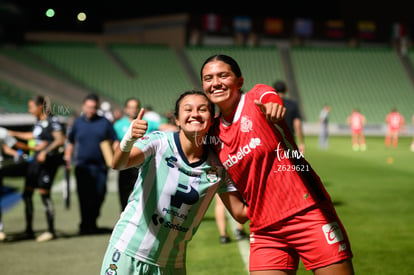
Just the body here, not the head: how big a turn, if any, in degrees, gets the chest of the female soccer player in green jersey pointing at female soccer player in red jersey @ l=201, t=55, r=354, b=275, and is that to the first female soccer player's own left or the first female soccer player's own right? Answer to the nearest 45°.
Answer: approximately 90° to the first female soccer player's own left

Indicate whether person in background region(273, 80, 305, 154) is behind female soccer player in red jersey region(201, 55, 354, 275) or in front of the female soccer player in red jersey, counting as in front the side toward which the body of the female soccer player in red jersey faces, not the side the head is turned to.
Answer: behind

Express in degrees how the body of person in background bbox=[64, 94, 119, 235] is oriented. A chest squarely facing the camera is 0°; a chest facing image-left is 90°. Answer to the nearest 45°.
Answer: approximately 0°

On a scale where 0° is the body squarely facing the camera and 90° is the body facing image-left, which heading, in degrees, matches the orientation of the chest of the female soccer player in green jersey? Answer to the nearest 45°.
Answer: approximately 0°

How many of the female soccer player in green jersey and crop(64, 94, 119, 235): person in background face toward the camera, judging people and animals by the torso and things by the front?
2
